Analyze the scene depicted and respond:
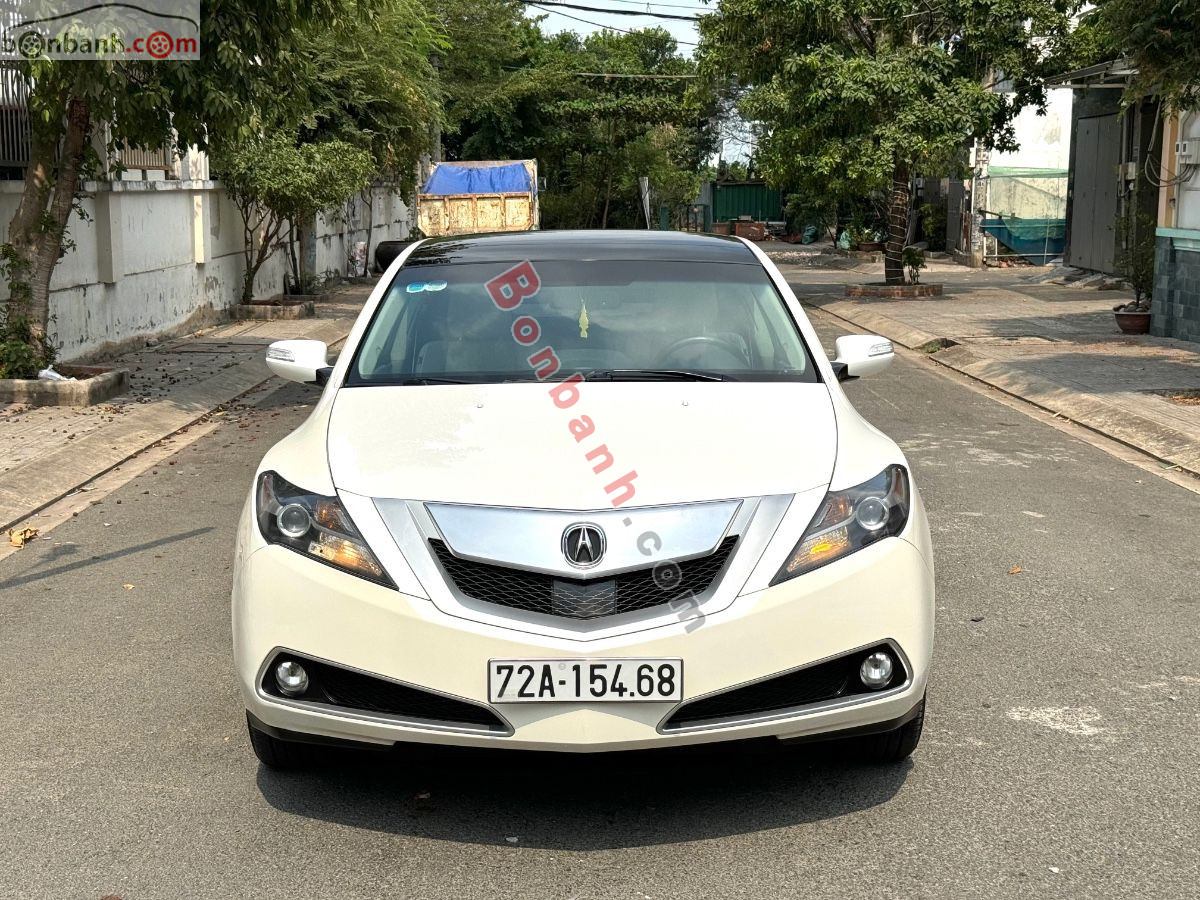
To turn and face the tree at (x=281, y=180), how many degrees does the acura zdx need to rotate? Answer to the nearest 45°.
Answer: approximately 180°

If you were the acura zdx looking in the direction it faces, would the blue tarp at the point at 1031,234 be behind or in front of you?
behind

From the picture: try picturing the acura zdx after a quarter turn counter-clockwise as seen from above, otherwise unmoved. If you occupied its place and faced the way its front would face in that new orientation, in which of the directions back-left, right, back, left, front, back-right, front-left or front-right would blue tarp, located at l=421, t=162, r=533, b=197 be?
left

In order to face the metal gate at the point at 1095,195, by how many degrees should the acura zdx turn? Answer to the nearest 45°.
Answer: approximately 180°

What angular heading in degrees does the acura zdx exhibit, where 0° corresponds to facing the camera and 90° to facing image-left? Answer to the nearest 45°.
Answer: approximately 0°

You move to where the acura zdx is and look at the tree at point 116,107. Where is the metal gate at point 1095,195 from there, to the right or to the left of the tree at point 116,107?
right

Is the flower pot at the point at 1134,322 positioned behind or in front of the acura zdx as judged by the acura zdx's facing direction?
behind

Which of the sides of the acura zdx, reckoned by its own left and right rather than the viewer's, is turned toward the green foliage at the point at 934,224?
back

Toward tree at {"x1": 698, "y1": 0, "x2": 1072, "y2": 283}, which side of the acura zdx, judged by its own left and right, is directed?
back

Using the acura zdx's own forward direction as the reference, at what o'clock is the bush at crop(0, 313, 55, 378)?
The bush is roughly at 5 o'clock from the acura zdx.

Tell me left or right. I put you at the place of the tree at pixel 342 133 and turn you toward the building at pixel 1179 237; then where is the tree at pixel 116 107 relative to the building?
right

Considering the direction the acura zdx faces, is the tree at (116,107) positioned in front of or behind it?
behind

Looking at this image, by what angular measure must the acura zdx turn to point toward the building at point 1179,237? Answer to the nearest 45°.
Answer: approximately 135° to its left

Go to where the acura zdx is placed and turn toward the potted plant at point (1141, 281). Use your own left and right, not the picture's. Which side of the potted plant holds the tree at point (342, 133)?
left
